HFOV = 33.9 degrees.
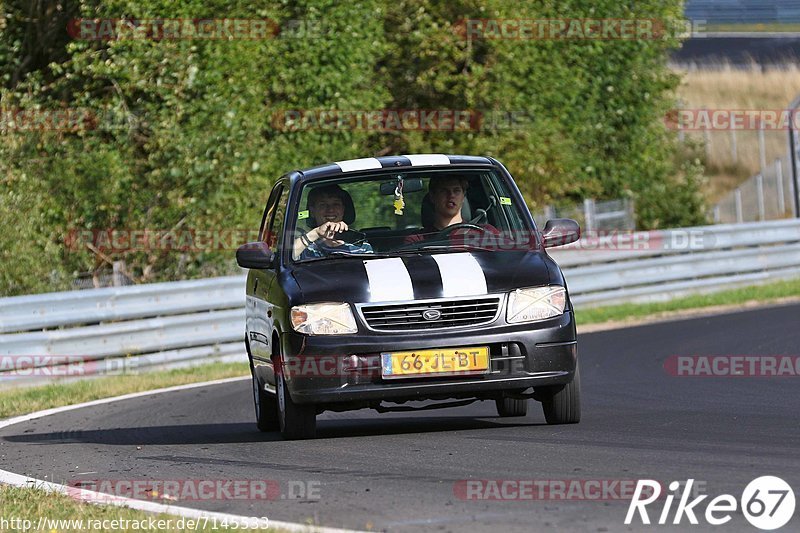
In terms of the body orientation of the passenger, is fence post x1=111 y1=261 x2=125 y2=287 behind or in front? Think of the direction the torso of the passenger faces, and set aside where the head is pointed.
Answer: behind

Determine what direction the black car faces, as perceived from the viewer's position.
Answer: facing the viewer

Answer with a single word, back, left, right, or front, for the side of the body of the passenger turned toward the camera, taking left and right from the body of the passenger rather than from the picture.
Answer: front

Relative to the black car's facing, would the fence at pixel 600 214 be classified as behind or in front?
behind

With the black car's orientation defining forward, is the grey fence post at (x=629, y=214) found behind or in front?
behind

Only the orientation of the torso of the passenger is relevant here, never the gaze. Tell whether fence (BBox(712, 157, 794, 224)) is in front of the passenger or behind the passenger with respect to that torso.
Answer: behind

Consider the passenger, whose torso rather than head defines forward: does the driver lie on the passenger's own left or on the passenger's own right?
on the passenger's own left

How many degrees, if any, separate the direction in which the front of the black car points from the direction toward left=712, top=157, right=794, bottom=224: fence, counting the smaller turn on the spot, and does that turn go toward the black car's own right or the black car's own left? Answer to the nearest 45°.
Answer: approximately 180°

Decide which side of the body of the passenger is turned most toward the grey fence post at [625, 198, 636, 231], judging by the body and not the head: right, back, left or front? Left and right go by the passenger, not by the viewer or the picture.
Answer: back
